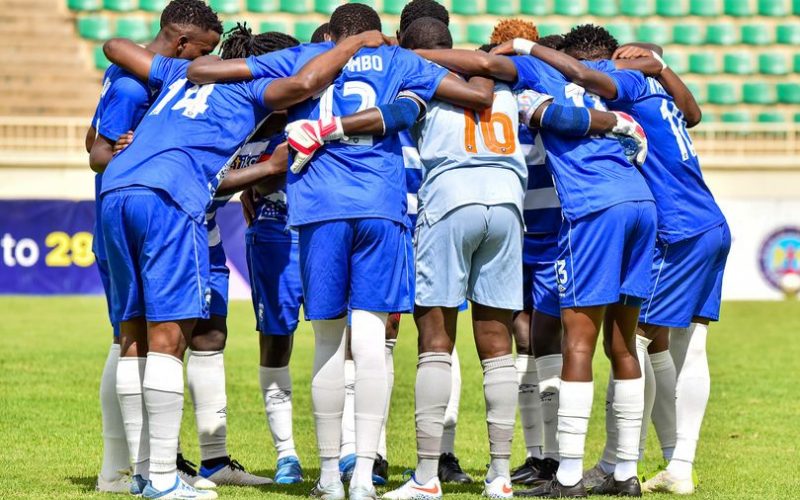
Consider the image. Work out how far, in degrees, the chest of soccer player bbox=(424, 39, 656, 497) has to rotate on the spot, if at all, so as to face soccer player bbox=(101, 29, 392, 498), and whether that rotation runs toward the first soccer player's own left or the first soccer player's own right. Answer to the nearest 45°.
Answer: approximately 45° to the first soccer player's own left

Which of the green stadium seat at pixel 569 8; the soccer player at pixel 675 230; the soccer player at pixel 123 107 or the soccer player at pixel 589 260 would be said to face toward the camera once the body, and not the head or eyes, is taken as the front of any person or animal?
the green stadium seat

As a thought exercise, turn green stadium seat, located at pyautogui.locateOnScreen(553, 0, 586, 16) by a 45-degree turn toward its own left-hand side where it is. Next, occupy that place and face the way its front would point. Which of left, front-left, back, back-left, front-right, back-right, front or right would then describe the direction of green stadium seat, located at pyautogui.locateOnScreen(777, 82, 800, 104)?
front-left

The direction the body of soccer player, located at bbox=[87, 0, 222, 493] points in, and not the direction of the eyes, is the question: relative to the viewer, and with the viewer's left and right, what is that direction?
facing to the right of the viewer

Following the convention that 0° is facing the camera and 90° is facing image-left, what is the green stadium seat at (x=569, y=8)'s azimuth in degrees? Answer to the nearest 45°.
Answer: approximately 0°

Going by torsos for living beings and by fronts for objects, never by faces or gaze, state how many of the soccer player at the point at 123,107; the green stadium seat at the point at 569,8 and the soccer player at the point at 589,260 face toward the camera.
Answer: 1

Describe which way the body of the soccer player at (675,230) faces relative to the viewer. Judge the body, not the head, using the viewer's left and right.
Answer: facing away from the viewer and to the left of the viewer

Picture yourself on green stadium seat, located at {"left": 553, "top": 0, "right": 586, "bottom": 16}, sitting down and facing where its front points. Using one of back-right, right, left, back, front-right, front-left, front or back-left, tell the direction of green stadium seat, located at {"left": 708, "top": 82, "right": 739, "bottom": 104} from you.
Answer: left

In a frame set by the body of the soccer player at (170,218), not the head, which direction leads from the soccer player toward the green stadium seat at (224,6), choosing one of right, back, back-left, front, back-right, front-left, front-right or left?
front-left

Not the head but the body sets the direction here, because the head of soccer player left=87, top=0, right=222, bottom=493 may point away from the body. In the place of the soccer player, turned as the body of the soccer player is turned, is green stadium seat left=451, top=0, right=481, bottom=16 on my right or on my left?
on my left

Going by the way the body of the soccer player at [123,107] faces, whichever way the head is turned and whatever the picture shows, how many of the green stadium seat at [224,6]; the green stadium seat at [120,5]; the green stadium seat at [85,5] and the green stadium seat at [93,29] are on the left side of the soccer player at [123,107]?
4

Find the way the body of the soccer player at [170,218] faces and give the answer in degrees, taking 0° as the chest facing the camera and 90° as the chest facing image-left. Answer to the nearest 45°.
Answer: approximately 225°

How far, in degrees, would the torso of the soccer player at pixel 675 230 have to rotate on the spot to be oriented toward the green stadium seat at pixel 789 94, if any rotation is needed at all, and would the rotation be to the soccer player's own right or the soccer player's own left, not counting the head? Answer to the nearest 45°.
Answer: approximately 45° to the soccer player's own right

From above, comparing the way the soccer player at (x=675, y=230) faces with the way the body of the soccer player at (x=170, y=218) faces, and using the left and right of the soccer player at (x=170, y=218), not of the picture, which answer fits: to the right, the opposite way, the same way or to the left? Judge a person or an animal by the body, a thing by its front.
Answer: to the left

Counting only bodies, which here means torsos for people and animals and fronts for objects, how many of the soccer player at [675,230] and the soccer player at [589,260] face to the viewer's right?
0
